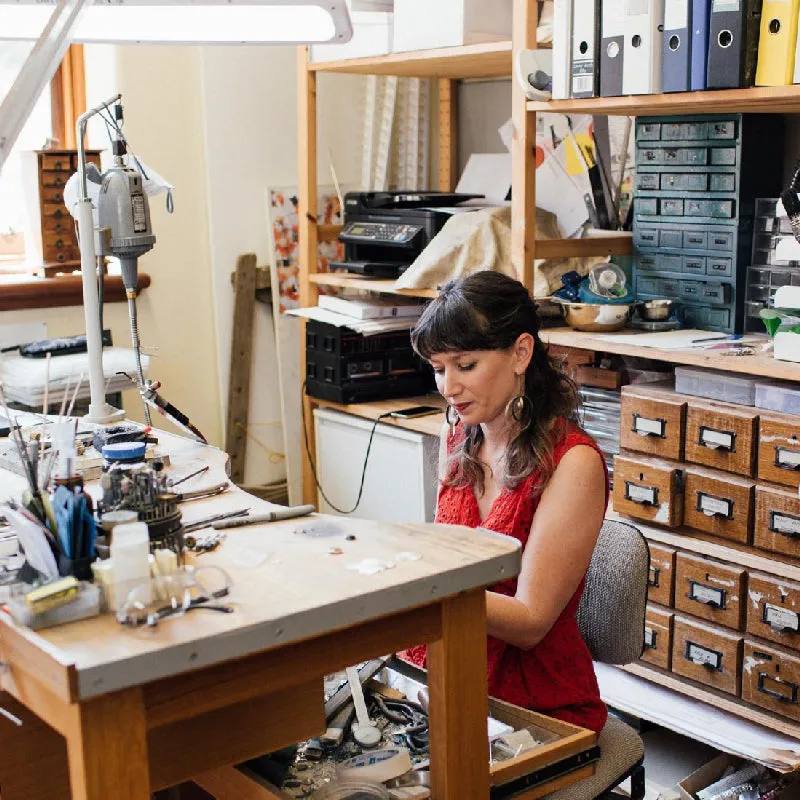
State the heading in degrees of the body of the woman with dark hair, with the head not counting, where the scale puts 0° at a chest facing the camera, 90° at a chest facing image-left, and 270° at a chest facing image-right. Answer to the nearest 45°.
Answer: approximately 45°

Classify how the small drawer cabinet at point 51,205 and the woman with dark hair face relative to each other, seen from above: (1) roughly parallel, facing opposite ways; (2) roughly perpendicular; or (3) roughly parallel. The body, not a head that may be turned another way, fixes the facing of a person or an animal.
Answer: roughly perpendicular

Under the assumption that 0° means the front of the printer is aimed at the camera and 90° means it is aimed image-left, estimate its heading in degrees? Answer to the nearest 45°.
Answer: approximately 45°

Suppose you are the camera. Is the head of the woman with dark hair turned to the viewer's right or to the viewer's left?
to the viewer's left

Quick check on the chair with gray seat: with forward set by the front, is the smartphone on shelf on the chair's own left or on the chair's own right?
on the chair's own right
